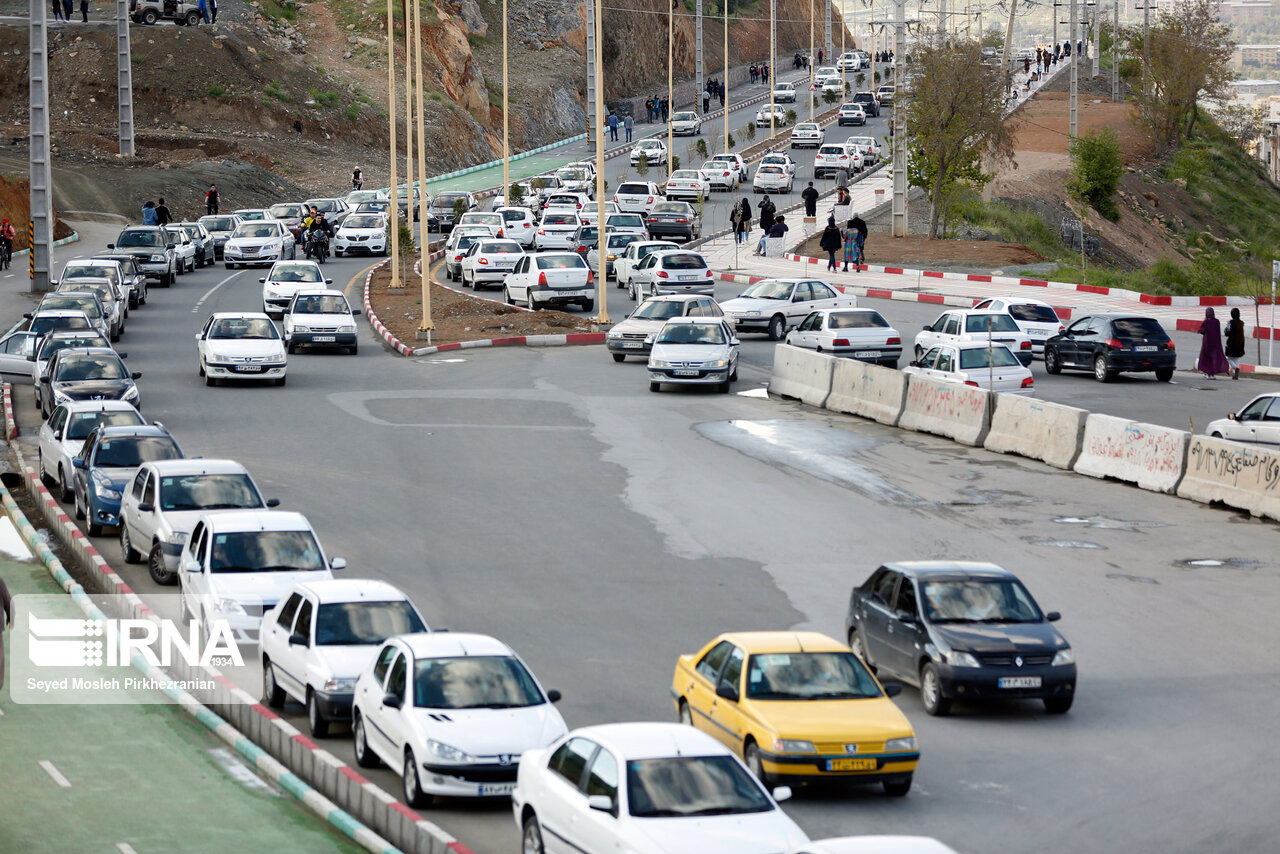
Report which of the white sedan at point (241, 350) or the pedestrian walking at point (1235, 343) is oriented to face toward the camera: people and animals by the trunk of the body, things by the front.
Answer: the white sedan

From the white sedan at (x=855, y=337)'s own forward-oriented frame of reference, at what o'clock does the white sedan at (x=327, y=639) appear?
the white sedan at (x=327, y=639) is roughly at 8 o'clock from the white sedan at (x=855, y=337).

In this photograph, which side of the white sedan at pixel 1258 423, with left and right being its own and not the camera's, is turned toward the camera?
left

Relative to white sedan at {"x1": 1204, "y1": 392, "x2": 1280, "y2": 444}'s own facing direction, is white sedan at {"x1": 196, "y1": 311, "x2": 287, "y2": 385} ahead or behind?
ahead

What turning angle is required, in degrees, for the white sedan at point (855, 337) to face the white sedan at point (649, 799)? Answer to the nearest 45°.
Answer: approximately 135° to its left

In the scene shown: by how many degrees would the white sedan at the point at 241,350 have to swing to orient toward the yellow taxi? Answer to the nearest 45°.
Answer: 0° — it already faces it

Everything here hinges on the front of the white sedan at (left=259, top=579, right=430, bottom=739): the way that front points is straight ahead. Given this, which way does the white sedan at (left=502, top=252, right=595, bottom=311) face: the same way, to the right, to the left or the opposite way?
the opposite way

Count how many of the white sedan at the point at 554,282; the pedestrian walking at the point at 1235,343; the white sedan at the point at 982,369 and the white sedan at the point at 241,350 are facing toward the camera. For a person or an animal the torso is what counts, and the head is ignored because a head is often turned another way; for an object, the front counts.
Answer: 1

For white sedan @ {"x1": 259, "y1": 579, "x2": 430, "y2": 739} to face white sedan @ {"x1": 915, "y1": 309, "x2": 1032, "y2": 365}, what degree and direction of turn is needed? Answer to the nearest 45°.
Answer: approximately 90° to its left

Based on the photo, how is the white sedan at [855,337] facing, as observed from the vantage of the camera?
facing away from the viewer and to the left of the viewer

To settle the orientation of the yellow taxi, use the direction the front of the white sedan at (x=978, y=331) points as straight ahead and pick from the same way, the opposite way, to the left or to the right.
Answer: the opposite way

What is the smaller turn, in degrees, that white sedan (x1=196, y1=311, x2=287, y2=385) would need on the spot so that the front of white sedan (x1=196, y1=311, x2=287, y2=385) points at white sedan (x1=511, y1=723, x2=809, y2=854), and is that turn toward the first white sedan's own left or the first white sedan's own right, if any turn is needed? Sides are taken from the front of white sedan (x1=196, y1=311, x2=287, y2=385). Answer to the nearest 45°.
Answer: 0° — it already faces it

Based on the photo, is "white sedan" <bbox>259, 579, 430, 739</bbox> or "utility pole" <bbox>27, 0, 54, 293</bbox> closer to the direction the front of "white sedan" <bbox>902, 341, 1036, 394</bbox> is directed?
the utility pole
